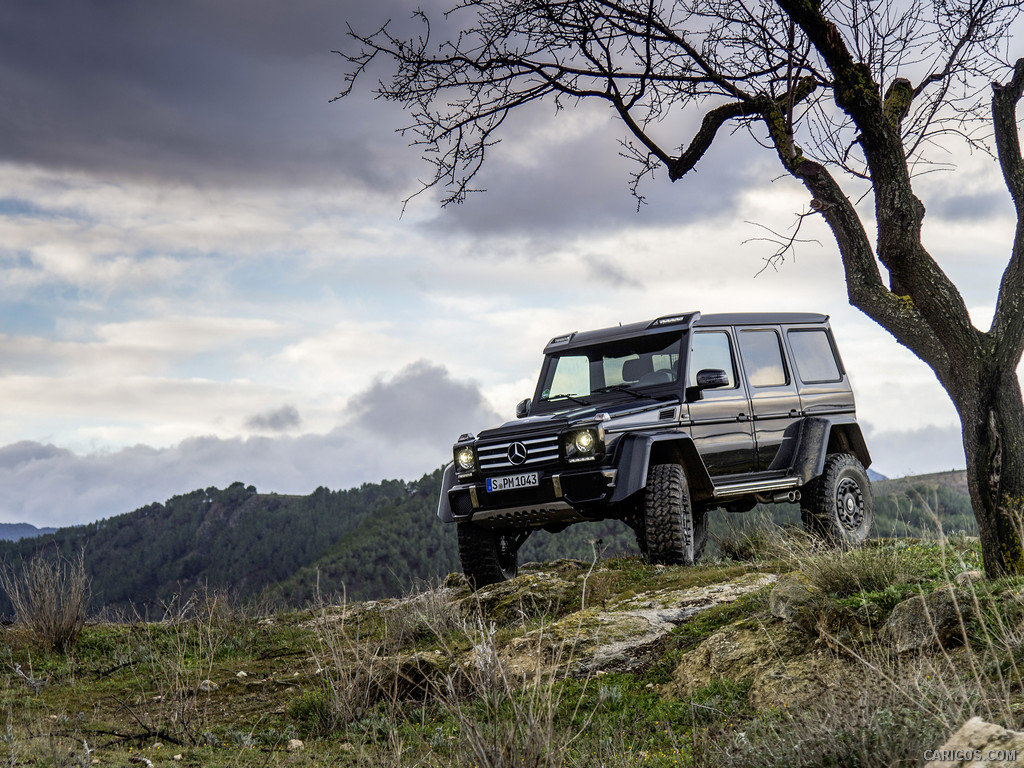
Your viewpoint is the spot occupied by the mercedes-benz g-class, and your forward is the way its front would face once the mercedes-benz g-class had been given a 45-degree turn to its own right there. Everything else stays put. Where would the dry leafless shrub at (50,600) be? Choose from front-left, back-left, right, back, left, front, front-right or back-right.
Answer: front

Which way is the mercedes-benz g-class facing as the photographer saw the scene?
facing the viewer and to the left of the viewer
